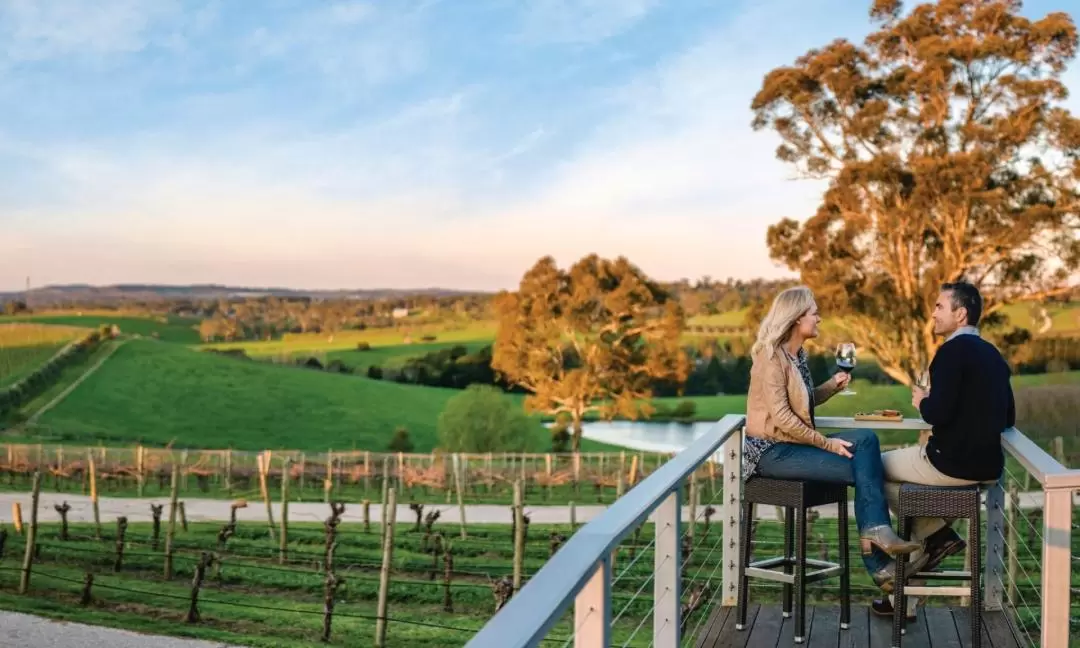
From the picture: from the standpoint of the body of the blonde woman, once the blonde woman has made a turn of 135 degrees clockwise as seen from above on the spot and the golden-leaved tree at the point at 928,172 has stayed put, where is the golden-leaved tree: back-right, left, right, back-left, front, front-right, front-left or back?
back-right

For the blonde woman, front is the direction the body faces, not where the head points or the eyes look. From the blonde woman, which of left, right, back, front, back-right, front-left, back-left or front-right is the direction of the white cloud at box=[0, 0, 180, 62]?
back-left

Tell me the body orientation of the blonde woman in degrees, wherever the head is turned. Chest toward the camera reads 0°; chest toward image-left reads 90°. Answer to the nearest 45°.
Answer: approximately 270°

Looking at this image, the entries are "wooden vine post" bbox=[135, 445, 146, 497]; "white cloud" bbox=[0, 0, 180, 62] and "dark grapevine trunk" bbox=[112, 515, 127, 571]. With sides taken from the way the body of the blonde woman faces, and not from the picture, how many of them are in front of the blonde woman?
0

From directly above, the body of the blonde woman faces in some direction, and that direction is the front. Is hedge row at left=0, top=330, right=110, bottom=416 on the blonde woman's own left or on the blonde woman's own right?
on the blonde woman's own left

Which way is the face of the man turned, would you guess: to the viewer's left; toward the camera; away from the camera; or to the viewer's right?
to the viewer's left

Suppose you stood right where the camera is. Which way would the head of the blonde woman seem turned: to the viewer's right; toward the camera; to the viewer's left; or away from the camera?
to the viewer's right

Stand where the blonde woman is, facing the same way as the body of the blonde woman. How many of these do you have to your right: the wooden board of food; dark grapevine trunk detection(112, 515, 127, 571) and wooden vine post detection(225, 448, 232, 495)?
0

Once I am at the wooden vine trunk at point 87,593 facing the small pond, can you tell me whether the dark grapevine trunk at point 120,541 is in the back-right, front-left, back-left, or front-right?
front-left

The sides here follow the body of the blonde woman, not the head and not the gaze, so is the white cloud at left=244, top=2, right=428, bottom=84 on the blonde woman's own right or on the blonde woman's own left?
on the blonde woman's own left

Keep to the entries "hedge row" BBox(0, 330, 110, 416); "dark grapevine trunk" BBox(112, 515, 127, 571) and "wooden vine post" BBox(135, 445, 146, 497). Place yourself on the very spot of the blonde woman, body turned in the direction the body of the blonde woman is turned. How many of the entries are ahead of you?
0

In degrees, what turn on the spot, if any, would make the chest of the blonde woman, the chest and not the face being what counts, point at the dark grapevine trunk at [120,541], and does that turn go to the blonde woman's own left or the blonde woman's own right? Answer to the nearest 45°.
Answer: approximately 135° to the blonde woman's own left

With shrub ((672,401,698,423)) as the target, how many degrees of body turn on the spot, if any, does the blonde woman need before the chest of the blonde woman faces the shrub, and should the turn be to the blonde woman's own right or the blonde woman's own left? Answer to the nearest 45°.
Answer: approximately 90° to the blonde woman's own left

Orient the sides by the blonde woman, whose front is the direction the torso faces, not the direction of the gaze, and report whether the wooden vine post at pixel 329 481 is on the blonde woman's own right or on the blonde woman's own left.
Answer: on the blonde woman's own left

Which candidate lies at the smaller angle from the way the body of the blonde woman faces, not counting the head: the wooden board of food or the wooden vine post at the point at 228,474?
the wooden board of food
